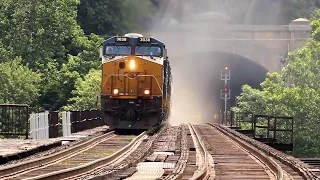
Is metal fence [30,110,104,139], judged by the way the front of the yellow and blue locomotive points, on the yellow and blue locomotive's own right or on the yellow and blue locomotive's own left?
on the yellow and blue locomotive's own right

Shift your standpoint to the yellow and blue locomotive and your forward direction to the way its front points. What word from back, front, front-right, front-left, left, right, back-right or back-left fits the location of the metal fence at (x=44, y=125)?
front-right

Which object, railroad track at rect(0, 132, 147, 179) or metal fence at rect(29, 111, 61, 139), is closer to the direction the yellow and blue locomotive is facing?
the railroad track

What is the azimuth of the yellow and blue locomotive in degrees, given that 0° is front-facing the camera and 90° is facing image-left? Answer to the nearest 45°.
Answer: approximately 0°

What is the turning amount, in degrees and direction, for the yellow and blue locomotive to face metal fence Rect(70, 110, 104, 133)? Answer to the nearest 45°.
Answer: approximately 135° to its right

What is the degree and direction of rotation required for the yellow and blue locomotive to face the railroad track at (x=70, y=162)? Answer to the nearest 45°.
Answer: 0° — it already faces it
